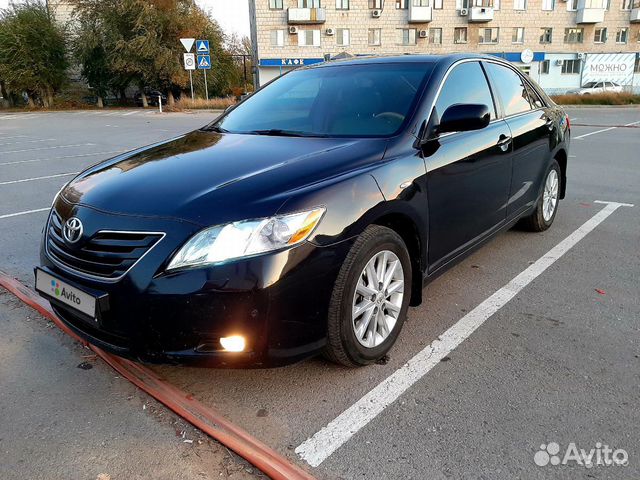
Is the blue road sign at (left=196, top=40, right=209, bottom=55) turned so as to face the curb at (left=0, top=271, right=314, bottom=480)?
yes

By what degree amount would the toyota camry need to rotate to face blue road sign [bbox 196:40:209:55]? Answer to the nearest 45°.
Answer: approximately 135° to its right

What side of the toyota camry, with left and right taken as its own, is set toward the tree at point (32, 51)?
right

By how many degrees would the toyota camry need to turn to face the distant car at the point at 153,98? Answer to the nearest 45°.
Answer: approximately 135° to its right

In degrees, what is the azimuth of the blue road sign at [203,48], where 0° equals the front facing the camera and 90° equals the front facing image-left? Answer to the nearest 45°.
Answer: approximately 0°

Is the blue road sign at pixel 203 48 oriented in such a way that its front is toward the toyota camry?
yes
